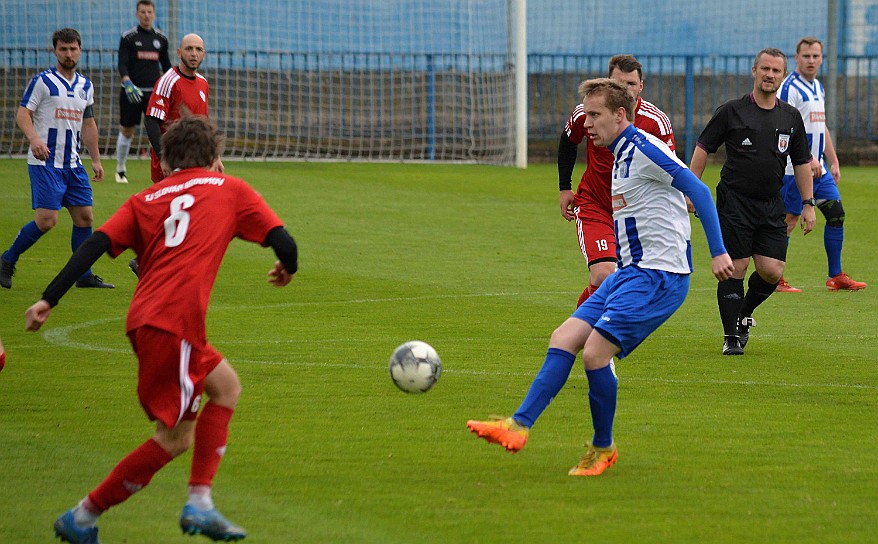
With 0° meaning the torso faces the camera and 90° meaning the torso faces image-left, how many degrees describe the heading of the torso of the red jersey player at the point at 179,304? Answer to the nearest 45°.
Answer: approximately 225°

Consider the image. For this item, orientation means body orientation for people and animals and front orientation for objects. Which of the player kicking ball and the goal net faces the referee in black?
the goal net

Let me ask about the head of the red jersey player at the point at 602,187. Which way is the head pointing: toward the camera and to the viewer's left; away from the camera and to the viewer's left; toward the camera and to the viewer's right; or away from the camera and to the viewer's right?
toward the camera and to the viewer's left

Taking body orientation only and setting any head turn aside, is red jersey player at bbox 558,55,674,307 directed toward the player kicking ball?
yes

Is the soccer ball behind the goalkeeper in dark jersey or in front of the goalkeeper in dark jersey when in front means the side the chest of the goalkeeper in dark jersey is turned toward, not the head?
in front

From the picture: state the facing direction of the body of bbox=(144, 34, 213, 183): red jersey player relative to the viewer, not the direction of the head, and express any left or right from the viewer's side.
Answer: facing the viewer and to the right of the viewer

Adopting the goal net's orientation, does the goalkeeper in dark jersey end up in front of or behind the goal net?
in front

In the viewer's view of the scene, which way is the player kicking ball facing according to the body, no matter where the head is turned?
to the viewer's left

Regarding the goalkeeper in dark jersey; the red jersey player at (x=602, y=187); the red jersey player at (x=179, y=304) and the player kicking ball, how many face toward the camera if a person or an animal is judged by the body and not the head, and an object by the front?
2

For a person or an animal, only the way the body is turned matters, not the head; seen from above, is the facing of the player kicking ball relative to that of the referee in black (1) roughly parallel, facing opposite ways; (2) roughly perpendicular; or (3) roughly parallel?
roughly perpendicular

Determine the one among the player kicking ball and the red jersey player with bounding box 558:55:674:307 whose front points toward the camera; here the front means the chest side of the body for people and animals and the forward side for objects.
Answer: the red jersey player

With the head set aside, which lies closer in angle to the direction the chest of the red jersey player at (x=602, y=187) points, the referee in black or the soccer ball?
the soccer ball

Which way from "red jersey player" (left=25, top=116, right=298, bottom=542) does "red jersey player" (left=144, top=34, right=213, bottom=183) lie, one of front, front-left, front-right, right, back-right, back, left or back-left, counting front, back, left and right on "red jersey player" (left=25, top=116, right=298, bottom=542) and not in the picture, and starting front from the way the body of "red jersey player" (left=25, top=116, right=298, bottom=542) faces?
front-left

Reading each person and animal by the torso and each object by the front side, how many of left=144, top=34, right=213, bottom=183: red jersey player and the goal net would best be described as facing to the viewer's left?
0

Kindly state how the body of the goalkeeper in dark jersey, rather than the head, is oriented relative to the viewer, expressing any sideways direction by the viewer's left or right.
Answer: facing the viewer

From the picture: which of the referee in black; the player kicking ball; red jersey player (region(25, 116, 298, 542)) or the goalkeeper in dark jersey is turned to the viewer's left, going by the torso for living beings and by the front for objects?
the player kicking ball

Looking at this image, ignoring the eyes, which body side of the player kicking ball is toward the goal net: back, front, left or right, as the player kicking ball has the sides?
right

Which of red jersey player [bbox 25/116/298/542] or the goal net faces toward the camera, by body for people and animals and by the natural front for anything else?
the goal net
